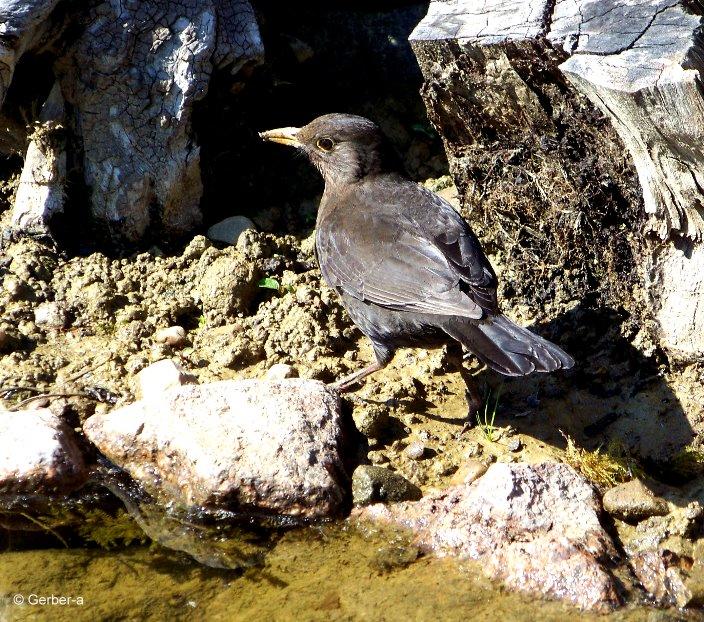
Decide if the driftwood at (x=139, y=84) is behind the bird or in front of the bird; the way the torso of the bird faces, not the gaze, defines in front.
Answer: in front

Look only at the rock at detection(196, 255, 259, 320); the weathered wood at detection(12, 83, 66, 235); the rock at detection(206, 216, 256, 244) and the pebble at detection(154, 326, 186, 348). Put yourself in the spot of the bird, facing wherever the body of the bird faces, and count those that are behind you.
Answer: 0

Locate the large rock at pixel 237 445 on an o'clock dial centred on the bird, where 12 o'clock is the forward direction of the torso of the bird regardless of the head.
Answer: The large rock is roughly at 9 o'clock from the bird.

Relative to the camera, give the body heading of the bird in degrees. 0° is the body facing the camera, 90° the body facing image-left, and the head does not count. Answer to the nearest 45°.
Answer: approximately 135°

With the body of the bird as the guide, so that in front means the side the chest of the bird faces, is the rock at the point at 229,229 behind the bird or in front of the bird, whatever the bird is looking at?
in front

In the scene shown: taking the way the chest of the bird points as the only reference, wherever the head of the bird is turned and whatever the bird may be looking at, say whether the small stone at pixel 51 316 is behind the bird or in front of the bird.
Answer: in front

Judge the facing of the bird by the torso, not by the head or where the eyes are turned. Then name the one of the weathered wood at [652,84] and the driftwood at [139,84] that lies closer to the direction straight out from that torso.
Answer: the driftwood

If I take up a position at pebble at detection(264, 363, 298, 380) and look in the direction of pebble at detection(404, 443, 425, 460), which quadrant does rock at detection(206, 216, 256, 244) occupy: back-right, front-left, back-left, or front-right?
back-left

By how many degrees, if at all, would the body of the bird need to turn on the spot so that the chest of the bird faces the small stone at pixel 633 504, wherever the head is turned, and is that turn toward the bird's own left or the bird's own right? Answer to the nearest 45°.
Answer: approximately 180°

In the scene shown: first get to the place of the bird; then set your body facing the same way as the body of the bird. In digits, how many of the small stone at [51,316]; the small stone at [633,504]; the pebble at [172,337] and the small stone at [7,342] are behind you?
1

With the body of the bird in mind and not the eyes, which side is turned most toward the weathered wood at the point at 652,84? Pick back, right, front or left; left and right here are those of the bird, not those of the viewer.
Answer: back
